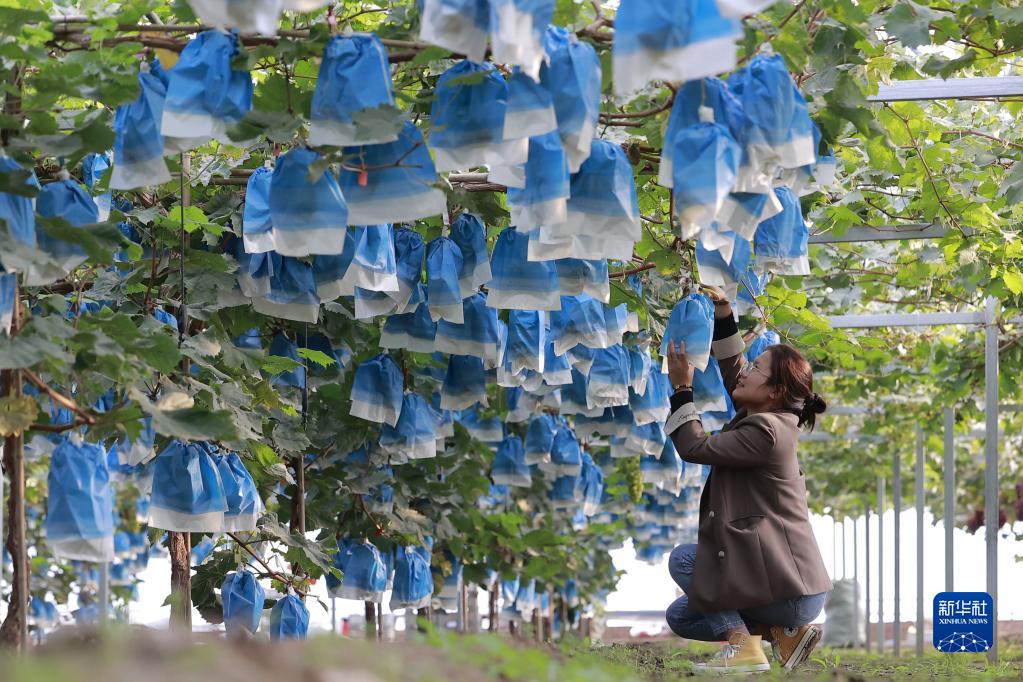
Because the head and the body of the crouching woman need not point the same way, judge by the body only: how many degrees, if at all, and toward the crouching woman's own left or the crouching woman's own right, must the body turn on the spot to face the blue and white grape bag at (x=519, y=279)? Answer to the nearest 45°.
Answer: approximately 45° to the crouching woman's own left

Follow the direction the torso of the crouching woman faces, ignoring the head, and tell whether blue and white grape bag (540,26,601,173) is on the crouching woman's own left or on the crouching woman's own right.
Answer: on the crouching woman's own left

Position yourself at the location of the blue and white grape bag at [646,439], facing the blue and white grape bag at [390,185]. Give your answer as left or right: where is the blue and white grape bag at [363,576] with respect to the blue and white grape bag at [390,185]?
right

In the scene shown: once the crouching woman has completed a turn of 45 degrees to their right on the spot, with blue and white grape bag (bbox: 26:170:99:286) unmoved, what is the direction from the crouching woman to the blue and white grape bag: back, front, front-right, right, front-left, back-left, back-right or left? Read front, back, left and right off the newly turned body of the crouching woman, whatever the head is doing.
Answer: left

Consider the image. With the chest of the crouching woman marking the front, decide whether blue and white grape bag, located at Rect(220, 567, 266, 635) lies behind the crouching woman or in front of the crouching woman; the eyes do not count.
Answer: in front

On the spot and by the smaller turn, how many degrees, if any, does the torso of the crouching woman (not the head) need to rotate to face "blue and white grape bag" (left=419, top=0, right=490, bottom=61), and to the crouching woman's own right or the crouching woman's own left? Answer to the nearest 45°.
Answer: approximately 90° to the crouching woman's own left

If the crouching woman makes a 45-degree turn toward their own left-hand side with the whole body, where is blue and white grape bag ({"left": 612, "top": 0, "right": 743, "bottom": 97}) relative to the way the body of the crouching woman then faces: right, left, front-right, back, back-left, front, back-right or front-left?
front-left

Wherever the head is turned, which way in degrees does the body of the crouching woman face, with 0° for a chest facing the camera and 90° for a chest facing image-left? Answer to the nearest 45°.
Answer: approximately 90°

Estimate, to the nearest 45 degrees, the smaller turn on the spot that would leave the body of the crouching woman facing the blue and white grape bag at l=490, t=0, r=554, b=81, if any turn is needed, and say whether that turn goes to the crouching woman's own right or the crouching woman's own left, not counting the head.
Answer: approximately 90° to the crouching woman's own left

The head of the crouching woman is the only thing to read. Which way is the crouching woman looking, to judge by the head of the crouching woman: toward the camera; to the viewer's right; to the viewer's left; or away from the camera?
to the viewer's left

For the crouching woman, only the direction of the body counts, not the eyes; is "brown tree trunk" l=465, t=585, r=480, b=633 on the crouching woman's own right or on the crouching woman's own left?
on the crouching woman's own right

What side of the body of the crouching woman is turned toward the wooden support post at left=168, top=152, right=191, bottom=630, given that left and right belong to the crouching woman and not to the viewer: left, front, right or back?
front
